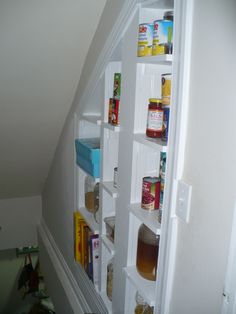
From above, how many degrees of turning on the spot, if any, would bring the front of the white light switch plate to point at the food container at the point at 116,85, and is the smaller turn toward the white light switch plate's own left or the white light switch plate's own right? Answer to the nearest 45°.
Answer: approximately 90° to the white light switch plate's own right

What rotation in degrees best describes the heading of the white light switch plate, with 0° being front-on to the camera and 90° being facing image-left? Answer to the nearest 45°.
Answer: approximately 45°
